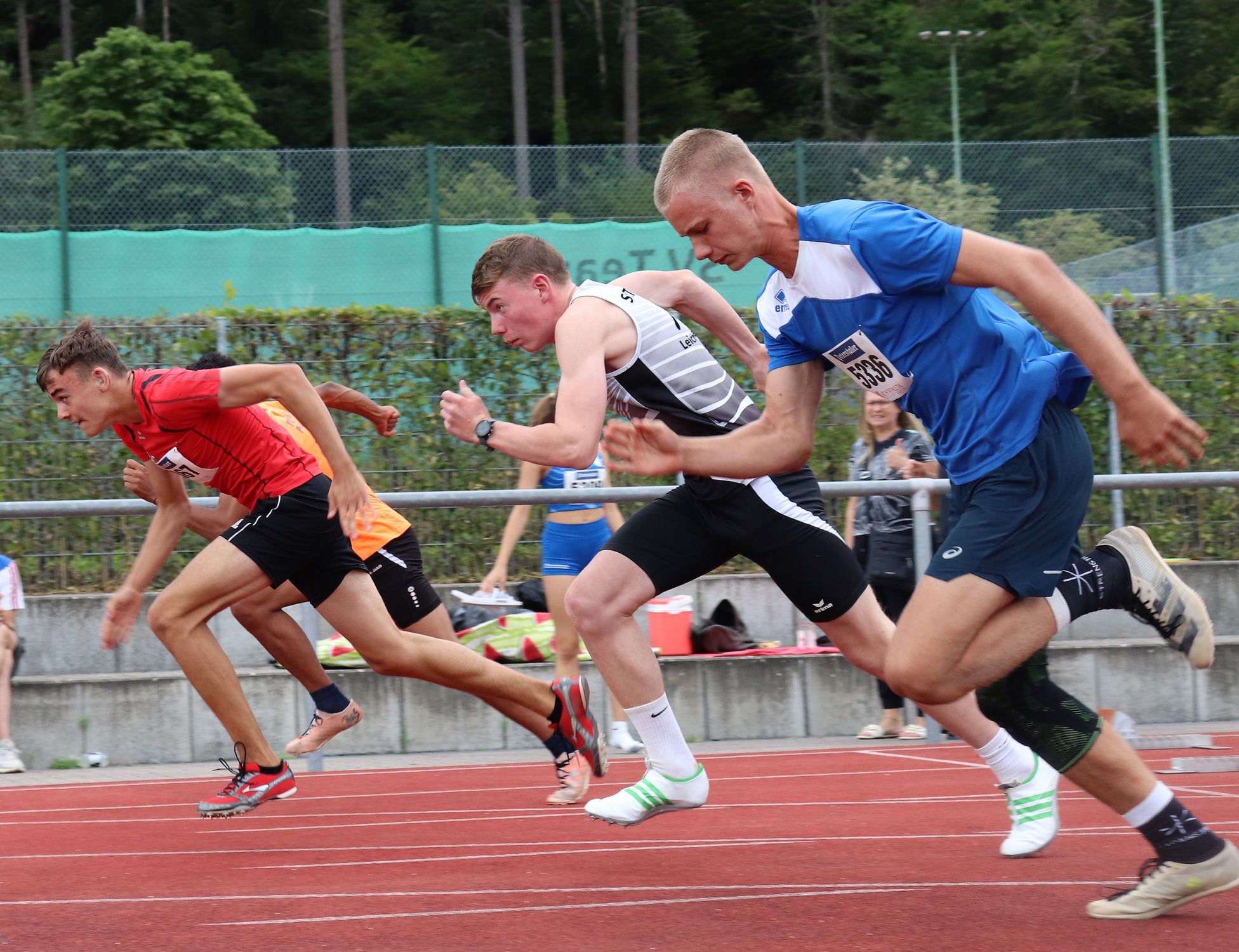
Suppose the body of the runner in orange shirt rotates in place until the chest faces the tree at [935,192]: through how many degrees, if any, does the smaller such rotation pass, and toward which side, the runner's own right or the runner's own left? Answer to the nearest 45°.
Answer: approximately 135° to the runner's own right

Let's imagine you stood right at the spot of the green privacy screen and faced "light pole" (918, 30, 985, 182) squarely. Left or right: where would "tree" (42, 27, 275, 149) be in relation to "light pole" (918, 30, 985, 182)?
left

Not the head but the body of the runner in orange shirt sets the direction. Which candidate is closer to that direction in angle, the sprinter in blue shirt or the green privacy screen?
the green privacy screen

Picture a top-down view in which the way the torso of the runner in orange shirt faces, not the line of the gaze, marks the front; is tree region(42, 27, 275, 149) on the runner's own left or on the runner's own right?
on the runner's own right

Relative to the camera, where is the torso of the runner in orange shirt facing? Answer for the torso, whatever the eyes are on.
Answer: to the viewer's left

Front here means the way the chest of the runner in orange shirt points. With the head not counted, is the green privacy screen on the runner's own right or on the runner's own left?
on the runner's own right

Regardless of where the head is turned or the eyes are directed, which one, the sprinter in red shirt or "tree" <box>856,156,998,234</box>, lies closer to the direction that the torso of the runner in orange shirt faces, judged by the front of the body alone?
the sprinter in red shirt

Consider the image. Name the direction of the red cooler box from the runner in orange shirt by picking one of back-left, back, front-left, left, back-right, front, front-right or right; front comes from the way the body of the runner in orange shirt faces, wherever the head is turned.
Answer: back-right

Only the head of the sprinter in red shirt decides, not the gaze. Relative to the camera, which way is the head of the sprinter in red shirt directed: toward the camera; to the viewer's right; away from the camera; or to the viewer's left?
to the viewer's left

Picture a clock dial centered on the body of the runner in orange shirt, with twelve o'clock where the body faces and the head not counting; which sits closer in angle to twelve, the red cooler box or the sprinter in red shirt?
the sprinter in red shirt

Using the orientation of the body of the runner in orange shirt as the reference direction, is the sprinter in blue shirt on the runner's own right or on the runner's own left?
on the runner's own left

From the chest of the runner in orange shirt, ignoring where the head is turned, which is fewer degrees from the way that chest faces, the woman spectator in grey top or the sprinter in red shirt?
the sprinter in red shirt

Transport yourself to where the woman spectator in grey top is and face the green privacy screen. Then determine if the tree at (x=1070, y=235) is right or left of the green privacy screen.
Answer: right

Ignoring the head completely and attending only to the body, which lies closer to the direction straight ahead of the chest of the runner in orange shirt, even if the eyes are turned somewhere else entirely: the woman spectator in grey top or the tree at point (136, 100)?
the tree

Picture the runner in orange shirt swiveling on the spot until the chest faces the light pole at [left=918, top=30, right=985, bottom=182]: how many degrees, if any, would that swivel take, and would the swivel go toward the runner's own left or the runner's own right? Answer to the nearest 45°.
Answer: approximately 135° to the runner's own right

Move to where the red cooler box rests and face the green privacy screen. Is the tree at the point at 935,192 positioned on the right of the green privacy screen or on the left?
right

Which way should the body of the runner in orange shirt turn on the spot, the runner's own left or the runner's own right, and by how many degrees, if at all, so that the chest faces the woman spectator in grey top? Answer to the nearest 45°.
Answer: approximately 180°
